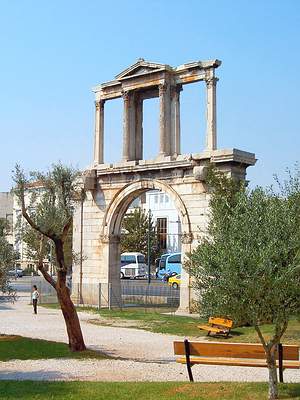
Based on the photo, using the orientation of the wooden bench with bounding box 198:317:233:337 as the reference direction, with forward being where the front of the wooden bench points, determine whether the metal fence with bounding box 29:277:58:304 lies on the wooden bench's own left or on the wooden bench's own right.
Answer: on the wooden bench's own right

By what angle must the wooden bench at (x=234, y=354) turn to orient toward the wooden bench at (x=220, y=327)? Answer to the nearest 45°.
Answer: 0° — it already faces it

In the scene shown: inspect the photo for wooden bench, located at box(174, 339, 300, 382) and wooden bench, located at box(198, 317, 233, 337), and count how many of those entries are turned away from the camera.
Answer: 1

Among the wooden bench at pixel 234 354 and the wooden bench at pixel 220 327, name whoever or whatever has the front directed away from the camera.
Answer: the wooden bench at pixel 234 354

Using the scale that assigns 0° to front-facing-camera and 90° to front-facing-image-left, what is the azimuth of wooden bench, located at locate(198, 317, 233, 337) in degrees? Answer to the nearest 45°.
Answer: approximately 45°

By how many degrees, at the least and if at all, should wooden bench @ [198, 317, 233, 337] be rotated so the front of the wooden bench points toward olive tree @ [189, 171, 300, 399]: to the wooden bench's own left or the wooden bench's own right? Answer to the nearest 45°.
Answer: approximately 45° to the wooden bench's own left

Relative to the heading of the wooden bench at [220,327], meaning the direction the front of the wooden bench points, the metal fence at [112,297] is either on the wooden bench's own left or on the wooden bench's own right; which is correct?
on the wooden bench's own right

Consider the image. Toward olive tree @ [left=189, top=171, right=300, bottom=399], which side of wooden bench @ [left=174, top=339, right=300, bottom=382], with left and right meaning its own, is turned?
back

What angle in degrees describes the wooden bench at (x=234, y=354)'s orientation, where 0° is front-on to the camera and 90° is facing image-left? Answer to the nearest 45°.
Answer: approximately 180°
